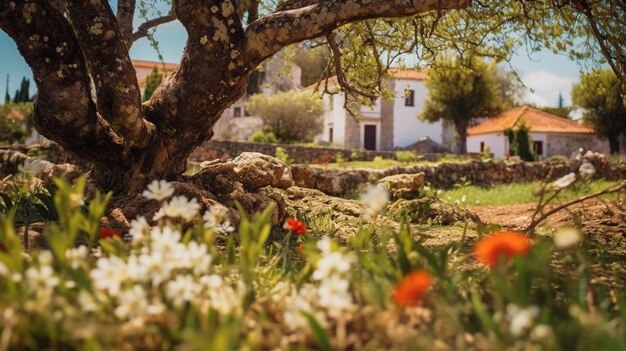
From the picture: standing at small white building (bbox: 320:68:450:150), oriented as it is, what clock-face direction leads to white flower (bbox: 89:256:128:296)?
The white flower is roughly at 12 o'clock from the small white building.

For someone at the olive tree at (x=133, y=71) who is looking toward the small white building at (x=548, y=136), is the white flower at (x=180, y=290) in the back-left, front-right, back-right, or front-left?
back-right

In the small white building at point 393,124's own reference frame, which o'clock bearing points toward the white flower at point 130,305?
The white flower is roughly at 12 o'clock from the small white building.

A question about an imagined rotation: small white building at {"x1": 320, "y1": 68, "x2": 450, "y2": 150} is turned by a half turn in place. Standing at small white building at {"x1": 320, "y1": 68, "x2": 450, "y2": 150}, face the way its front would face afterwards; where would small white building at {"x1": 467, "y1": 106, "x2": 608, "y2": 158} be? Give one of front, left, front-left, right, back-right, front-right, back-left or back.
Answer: right

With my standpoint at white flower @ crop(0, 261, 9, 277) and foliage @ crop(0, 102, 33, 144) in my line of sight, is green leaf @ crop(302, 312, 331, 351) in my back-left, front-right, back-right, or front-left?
back-right

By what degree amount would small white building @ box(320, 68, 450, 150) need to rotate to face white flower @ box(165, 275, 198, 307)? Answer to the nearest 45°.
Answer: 0° — it already faces it

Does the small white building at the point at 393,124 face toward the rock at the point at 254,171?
yes

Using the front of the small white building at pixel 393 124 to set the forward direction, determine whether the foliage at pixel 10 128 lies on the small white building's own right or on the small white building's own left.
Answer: on the small white building's own right

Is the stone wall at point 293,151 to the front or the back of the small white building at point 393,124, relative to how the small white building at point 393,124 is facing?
to the front

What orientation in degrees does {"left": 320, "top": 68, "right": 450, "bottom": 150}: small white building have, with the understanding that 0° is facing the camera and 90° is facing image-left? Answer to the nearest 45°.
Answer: approximately 0°

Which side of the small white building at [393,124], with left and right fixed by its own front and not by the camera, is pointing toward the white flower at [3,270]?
front

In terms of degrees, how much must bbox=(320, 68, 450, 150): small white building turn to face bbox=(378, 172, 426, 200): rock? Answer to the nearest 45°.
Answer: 0° — it already faces it

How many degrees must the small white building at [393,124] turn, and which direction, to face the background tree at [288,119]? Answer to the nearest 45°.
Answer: approximately 45° to its right

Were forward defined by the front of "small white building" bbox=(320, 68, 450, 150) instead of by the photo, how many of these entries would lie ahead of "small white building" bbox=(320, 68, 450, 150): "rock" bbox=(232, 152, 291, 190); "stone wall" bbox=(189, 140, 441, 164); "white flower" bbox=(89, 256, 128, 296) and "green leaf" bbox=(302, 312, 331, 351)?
4

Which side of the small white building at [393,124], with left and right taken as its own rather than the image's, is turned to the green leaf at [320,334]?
front
